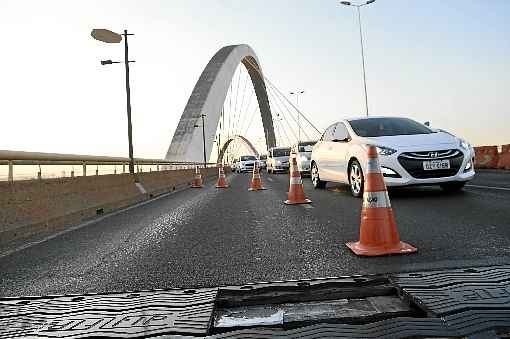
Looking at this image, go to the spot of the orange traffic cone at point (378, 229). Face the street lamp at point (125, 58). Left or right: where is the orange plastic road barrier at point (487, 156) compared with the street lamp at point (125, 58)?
right

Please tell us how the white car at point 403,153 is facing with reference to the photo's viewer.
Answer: facing the viewer and to the right of the viewer

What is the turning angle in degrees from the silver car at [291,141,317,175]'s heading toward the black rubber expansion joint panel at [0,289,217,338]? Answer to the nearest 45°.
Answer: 0° — it already faces it

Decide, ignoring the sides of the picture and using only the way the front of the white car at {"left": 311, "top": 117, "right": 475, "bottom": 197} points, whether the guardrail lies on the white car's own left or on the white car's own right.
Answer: on the white car's own right

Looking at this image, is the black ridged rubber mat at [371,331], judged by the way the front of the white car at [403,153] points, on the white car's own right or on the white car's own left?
on the white car's own right

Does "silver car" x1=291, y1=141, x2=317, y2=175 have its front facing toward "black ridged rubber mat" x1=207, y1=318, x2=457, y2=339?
yes

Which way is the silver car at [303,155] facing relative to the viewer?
toward the camera

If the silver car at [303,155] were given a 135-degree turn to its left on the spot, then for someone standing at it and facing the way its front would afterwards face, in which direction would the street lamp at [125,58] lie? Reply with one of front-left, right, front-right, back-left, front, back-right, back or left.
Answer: back

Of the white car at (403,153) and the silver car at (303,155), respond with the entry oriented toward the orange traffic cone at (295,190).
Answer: the silver car

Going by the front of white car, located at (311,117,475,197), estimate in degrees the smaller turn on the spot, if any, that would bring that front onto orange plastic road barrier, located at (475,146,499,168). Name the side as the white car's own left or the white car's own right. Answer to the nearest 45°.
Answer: approximately 135° to the white car's own left

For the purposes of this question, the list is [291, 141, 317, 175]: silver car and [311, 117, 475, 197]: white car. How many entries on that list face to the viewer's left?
0

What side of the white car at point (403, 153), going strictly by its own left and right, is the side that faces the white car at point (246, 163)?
back

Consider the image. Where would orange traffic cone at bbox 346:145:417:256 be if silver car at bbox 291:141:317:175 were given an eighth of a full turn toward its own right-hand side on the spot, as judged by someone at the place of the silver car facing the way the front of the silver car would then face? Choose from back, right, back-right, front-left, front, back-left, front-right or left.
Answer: front-left

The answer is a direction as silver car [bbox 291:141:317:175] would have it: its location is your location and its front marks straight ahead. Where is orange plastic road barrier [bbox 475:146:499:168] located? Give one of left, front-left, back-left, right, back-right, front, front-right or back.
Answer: left
